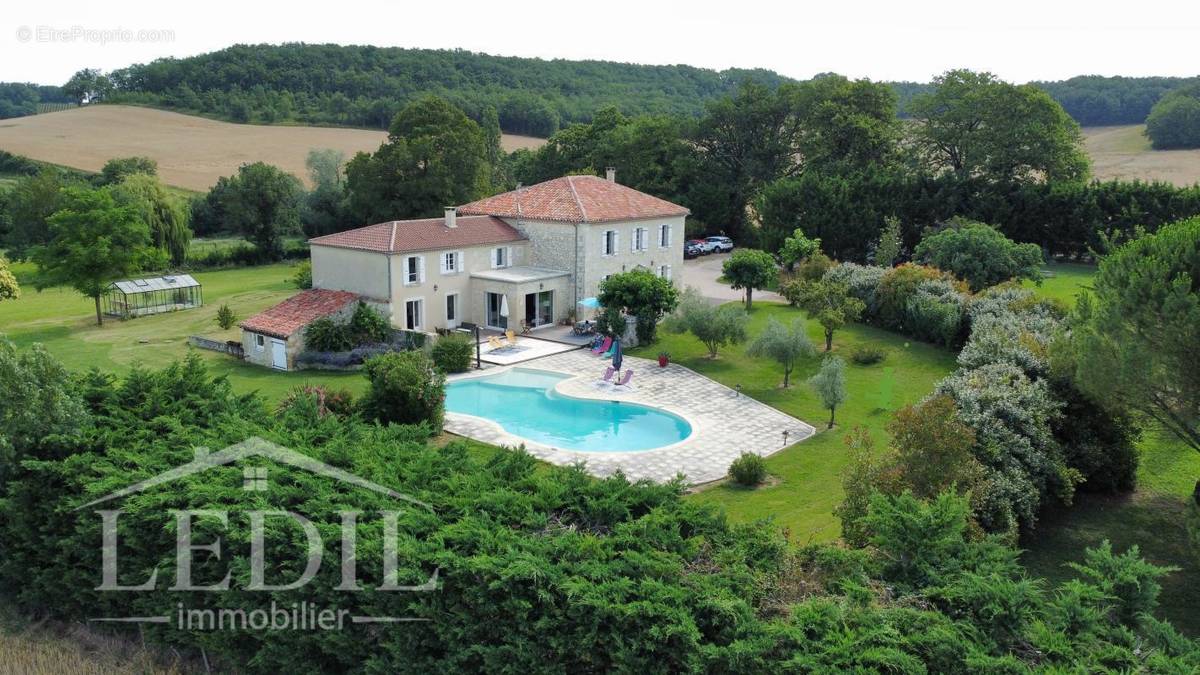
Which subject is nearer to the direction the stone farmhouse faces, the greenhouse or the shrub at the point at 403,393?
the shrub

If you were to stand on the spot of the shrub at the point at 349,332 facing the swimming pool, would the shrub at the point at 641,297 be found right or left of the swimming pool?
left

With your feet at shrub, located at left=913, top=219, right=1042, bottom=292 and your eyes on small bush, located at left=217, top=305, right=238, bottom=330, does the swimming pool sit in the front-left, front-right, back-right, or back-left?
front-left

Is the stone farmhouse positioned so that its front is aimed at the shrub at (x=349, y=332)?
no

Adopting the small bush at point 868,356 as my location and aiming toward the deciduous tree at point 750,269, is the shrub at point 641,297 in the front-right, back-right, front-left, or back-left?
front-left

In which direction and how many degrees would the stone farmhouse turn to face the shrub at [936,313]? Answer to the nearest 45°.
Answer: approximately 45° to its left

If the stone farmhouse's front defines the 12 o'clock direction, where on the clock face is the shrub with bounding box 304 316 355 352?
The shrub is roughly at 3 o'clock from the stone farmhouse.

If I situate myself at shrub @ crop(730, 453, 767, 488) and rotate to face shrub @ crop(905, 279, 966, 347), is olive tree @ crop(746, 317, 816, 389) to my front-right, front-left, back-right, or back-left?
front-left

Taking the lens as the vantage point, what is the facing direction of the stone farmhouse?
facing the viewer and to the right of the viewer

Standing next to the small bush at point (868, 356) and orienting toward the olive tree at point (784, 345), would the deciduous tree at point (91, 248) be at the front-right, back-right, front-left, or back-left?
front-right

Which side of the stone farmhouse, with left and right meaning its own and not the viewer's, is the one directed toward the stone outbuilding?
right

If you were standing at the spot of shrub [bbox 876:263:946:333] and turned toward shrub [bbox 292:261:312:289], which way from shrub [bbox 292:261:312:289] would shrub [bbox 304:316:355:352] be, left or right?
left

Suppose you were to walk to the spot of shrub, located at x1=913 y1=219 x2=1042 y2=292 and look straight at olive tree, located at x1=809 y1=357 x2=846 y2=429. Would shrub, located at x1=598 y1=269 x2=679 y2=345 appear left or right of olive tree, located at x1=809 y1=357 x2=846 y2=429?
right

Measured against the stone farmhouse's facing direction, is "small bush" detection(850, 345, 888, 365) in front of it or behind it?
in front

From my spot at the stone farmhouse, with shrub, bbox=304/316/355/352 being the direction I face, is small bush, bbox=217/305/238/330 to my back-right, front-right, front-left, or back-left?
front-right

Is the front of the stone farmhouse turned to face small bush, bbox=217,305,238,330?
no
